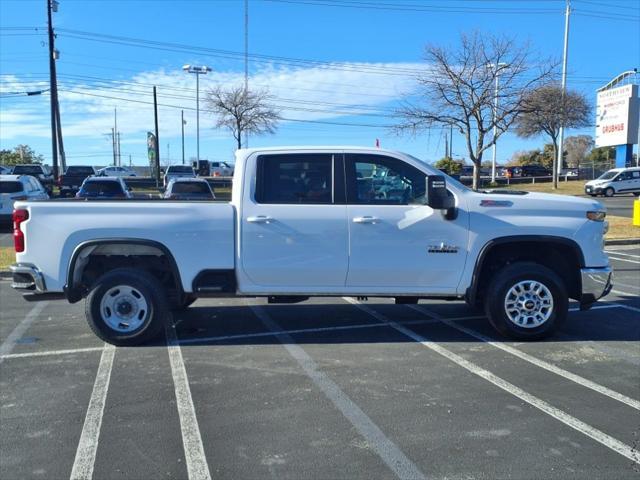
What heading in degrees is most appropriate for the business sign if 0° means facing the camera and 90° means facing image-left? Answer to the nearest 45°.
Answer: approximately 45°

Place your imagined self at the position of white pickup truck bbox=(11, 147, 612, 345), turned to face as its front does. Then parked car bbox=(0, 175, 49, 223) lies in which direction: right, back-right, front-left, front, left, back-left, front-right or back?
back-left

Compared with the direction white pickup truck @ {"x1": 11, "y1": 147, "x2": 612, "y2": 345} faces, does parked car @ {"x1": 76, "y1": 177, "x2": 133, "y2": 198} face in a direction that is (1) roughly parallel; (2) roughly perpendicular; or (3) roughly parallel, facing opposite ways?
roughly perpendicular

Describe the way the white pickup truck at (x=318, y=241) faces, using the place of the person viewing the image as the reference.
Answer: facing to the right of the viewer

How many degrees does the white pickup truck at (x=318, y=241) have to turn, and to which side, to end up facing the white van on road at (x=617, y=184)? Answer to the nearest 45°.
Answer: approximately 45° to its left
